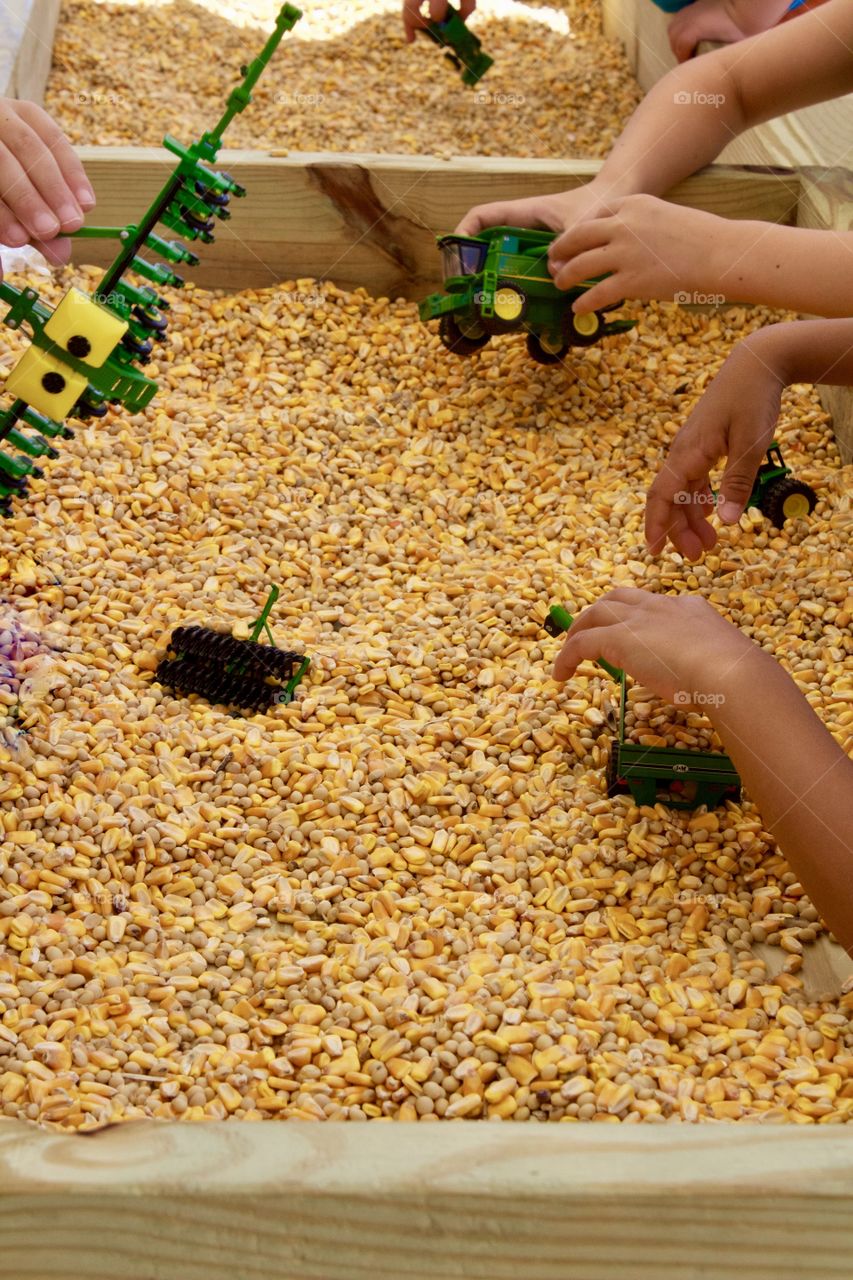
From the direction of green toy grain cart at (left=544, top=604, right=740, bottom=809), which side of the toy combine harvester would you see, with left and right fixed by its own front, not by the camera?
left

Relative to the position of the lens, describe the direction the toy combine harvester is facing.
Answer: facing the viewer and to the left of the viewer
